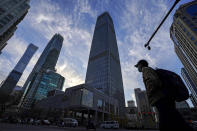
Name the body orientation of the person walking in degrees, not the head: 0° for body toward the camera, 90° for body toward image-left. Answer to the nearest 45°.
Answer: approximately 90°

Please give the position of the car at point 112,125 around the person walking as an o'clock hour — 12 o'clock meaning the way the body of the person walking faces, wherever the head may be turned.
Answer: The car is roughly at 2 o'clock from the person walking.

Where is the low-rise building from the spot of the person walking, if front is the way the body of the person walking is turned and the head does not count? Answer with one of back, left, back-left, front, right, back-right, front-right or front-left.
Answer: front-right

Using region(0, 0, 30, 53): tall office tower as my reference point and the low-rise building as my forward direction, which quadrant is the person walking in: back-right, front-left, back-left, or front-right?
front-right

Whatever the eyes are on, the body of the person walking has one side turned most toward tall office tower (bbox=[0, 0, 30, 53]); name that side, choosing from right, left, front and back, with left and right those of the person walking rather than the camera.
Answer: front

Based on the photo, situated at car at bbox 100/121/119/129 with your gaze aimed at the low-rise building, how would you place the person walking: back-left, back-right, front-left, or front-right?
back-left
